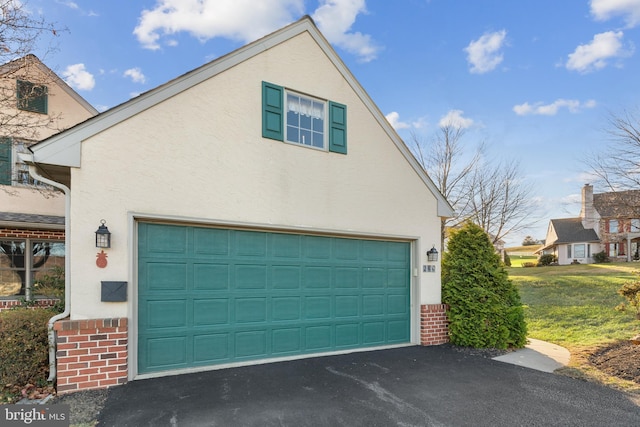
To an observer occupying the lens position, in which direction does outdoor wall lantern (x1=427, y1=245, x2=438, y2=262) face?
facing the viewer and to the right of the viewer

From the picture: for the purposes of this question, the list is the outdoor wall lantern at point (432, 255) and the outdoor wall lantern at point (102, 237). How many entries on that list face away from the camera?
0

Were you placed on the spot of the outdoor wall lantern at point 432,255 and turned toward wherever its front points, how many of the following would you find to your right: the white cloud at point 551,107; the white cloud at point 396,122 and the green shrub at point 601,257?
0

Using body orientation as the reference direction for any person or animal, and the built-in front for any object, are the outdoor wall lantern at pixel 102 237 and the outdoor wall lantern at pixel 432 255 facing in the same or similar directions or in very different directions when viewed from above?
same or similar directions

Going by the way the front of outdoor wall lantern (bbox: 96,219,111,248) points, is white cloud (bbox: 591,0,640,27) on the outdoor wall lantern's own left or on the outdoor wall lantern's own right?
on the outdoor wall lantern's own left

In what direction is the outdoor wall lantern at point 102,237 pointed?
toward the camera

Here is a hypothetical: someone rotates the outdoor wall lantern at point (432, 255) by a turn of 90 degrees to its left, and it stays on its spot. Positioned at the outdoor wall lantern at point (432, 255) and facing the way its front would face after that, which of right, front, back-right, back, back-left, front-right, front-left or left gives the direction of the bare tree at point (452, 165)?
front-left

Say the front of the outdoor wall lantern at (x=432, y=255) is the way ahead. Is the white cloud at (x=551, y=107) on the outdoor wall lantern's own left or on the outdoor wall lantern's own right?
on the outdoor wall lantern's own left
